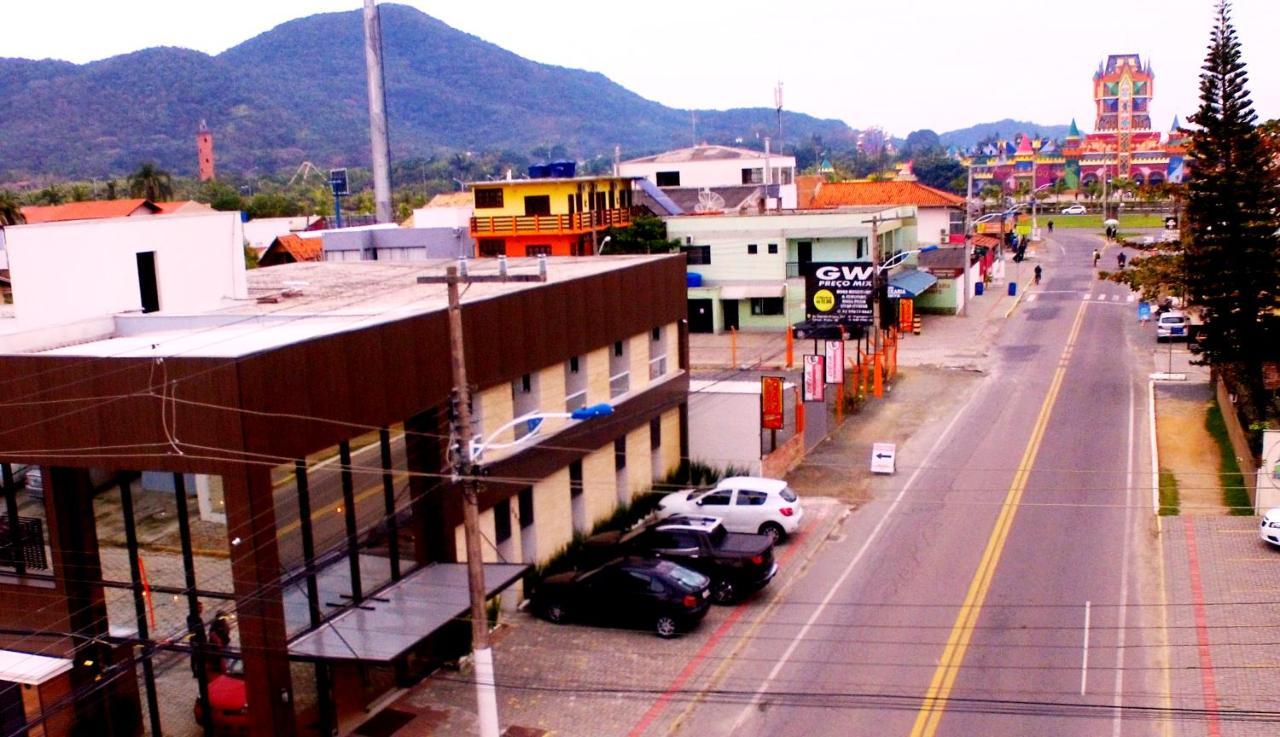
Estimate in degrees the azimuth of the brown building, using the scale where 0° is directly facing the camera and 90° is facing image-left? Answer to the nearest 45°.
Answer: approximately 315°

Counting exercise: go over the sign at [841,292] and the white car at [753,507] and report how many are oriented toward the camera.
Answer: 1

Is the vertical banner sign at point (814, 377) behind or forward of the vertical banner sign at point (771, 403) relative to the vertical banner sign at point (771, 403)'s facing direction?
behind

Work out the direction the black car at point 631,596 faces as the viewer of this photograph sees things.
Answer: facing away from the viewer and to the left of the viewer

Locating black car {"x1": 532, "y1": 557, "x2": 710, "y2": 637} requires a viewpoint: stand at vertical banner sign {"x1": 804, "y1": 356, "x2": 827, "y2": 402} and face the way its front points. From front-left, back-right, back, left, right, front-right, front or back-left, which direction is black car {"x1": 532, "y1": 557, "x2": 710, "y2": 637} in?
front

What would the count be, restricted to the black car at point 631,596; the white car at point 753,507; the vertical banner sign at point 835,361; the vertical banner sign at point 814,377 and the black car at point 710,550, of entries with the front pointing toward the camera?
2

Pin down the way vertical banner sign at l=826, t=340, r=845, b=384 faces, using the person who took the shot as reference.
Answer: facing the viewer

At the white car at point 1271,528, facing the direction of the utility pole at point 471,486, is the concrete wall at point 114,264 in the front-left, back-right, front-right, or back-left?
front-right

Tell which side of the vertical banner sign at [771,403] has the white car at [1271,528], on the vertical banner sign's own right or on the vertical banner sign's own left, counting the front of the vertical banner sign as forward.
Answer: on the vertical banner sign's own left

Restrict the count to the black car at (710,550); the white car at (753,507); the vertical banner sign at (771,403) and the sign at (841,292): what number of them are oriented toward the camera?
2

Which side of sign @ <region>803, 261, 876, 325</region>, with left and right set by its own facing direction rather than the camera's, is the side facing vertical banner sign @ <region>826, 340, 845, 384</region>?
front

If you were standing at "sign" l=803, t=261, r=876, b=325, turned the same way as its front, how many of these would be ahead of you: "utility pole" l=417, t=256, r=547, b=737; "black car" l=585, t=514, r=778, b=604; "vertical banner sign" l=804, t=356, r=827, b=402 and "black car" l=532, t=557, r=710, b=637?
4

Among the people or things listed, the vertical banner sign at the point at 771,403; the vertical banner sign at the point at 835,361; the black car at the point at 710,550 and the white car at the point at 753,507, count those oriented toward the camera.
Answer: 2

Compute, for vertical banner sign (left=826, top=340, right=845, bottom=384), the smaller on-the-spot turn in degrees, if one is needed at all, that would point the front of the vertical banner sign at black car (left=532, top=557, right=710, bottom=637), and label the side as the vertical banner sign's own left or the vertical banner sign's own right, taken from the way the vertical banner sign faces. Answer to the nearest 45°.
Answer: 0° — it already faces it

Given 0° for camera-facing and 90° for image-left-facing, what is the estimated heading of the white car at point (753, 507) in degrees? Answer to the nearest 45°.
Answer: approximately 135°

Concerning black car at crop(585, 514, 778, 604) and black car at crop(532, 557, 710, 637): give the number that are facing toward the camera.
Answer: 0

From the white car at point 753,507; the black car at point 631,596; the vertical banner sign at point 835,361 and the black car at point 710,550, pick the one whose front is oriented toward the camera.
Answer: the vertical banner sign

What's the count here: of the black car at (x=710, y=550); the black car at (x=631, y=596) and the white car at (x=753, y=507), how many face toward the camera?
0
